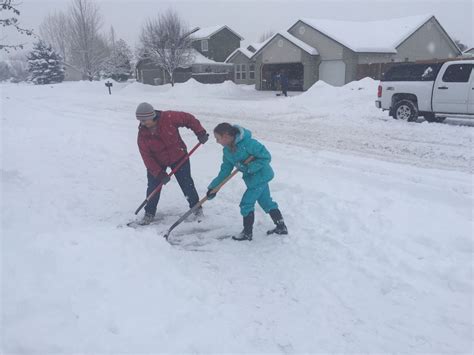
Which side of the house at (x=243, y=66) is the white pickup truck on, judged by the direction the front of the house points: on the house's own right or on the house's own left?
on the house's own left

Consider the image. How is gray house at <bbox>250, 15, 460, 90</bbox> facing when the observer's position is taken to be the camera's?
facing the viewer and to the left of the viewer

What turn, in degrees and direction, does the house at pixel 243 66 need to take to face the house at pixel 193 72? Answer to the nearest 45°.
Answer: approximately 90° to its right

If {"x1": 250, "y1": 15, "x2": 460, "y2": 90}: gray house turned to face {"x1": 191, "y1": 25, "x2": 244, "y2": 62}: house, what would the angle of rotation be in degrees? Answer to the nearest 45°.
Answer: approximately 90° to its right

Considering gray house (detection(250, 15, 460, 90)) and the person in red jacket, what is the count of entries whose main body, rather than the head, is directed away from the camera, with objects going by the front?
0
